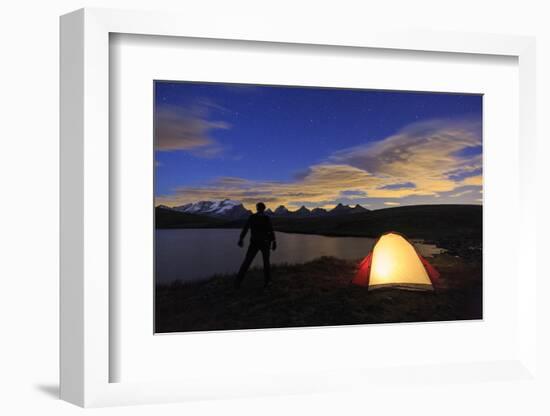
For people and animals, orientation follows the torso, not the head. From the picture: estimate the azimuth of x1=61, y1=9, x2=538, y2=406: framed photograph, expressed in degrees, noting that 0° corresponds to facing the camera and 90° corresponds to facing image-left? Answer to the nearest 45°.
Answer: approximately 315°
